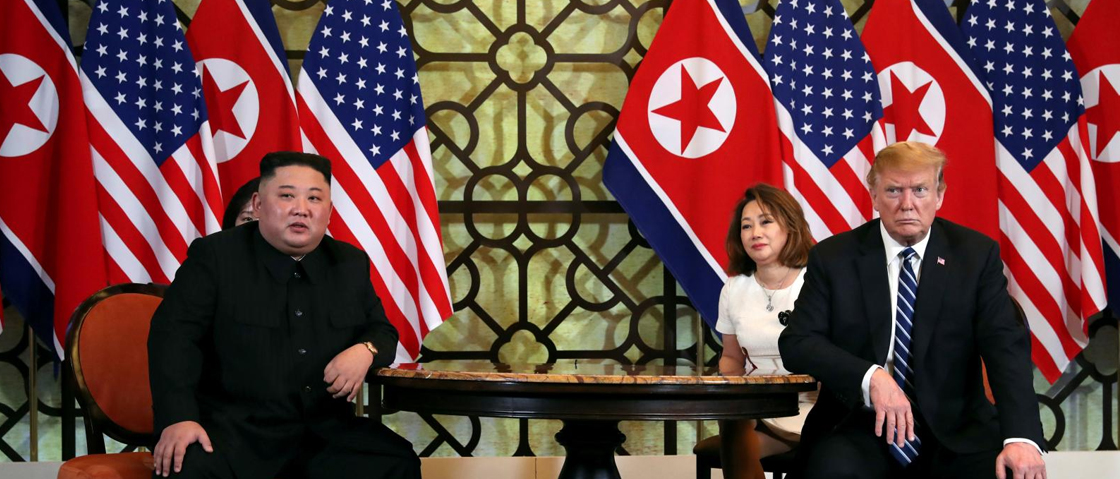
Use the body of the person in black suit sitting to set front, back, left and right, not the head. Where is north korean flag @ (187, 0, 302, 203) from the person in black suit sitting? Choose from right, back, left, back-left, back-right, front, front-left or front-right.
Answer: back-left

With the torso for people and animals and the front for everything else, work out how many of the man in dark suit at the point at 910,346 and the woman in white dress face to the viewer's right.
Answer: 0

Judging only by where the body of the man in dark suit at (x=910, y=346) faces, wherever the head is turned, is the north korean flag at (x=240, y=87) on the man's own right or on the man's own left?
on the man's own right

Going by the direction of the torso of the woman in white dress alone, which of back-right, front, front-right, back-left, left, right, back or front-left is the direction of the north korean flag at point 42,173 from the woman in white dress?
front-right

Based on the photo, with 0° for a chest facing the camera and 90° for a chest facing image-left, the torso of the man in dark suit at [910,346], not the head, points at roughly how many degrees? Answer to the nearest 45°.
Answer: approximately 0°

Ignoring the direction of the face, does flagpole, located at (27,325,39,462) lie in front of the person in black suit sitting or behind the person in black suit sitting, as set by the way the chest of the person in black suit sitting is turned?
behind

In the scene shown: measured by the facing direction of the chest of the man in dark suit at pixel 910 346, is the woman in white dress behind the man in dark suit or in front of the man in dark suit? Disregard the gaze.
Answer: behind

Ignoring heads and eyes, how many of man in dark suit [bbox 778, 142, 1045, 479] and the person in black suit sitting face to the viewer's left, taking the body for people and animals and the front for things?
0

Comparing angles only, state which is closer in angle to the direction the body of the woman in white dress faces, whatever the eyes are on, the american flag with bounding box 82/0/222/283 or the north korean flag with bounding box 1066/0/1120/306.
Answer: the american flag

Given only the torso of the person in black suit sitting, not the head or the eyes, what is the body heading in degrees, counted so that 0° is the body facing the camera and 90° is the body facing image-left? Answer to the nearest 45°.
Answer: approximately 315°

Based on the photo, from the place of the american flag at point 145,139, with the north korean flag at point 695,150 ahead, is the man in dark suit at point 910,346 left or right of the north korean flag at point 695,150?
right

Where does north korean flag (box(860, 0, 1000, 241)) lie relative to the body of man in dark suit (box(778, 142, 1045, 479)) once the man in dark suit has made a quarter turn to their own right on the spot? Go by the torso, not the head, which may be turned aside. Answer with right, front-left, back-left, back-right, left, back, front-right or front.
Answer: right
